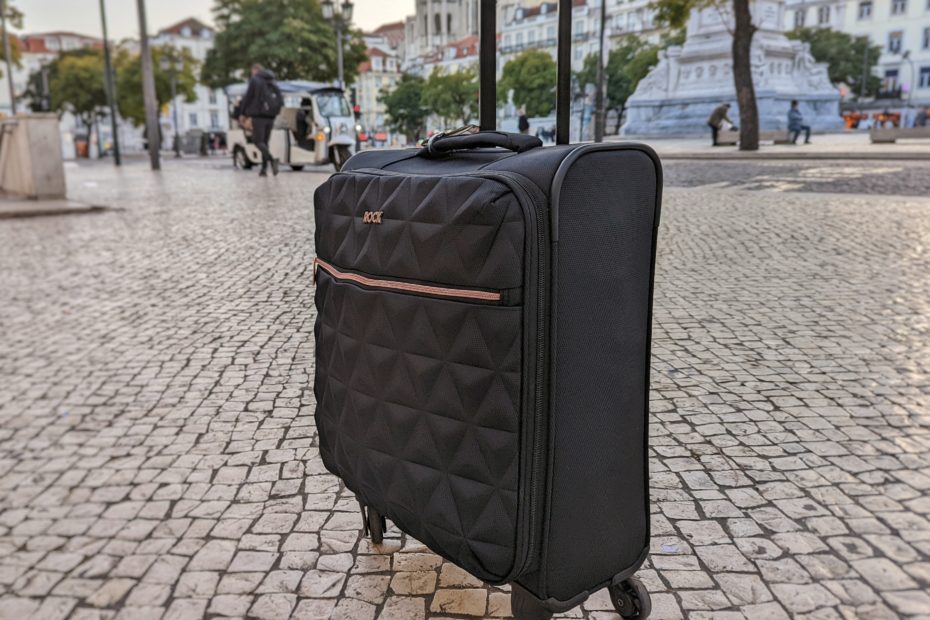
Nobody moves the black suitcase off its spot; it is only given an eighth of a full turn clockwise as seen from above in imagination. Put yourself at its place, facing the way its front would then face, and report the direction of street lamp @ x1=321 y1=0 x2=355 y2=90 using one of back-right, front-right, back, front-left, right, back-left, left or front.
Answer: right

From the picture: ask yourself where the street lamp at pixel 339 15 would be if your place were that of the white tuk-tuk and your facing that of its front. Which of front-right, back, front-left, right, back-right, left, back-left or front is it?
back-left

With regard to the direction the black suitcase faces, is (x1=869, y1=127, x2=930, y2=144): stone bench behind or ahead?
behind

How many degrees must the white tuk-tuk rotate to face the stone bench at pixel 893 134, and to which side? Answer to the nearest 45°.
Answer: approximately 45° to its left

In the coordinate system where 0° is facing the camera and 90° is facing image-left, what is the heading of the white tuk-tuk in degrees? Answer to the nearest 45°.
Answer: approximately 315°

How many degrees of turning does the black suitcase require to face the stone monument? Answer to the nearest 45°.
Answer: approximately 135° to its right

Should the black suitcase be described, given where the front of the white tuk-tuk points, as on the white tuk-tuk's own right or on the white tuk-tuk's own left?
on the white tuk-tuk's own right

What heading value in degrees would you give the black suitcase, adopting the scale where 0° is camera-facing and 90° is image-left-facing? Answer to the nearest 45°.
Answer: approximately 45°

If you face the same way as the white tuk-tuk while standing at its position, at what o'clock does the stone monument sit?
The stone monument is roughly at 9 o'clock from the white tuk-tuk.

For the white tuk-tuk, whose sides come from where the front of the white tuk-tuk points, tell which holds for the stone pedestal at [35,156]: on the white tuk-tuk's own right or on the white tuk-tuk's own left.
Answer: on the white tuk-tuk's own right

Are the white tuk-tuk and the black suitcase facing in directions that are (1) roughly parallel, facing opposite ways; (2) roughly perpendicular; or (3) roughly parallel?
roughly perpendicular
